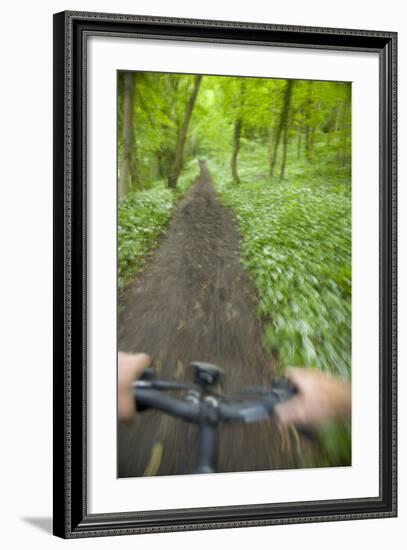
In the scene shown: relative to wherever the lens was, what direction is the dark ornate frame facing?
facing the viewer and to the right of the viewer
